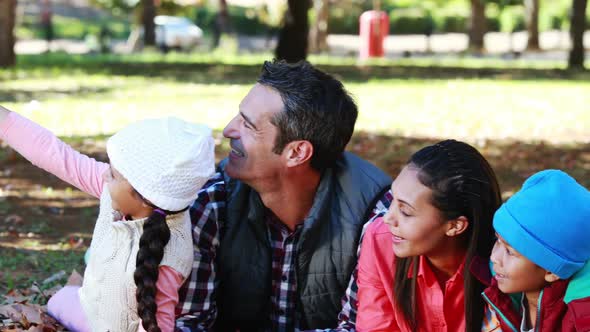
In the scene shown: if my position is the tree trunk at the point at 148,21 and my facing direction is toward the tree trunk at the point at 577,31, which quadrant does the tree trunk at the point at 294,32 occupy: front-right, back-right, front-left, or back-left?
front-right

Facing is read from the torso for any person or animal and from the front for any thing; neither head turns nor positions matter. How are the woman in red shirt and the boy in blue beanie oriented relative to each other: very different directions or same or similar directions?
same or similar directions

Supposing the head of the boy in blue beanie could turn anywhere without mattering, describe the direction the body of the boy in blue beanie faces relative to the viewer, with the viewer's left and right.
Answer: facing the viewer and to the left of the viewer

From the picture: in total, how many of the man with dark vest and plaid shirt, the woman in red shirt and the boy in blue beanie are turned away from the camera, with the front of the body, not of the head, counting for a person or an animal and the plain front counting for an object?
0

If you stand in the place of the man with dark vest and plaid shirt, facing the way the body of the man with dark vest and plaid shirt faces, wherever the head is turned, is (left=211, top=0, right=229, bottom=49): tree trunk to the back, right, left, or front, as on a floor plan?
back

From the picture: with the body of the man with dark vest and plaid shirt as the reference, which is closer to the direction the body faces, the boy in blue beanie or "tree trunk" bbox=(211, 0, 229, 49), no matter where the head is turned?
the boy in blue beanie

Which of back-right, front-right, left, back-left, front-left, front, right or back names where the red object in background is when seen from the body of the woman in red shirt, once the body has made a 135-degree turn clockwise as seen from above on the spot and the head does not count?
front

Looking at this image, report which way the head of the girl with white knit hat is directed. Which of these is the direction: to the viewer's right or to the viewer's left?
to the viewer's left

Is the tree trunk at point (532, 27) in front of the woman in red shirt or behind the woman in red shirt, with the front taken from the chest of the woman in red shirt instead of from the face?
behind

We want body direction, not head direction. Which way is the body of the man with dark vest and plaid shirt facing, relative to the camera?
toward the camera

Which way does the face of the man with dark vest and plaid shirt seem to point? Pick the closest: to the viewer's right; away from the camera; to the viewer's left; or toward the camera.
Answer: to the viewer's left

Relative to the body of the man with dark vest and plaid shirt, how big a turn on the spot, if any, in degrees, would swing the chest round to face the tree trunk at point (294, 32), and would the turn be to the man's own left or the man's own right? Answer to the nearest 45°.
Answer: approximately 180°

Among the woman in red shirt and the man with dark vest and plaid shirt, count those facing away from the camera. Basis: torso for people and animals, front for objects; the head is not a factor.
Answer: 0

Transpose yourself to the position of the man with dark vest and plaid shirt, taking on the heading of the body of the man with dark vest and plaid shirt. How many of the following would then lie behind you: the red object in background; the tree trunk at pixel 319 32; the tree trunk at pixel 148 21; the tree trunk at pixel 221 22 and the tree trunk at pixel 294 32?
5

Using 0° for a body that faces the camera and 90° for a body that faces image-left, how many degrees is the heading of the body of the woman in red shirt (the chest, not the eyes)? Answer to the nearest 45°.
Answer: approximately 45°

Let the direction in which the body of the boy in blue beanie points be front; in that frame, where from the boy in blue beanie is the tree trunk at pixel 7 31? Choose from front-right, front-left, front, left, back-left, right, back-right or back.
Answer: right
